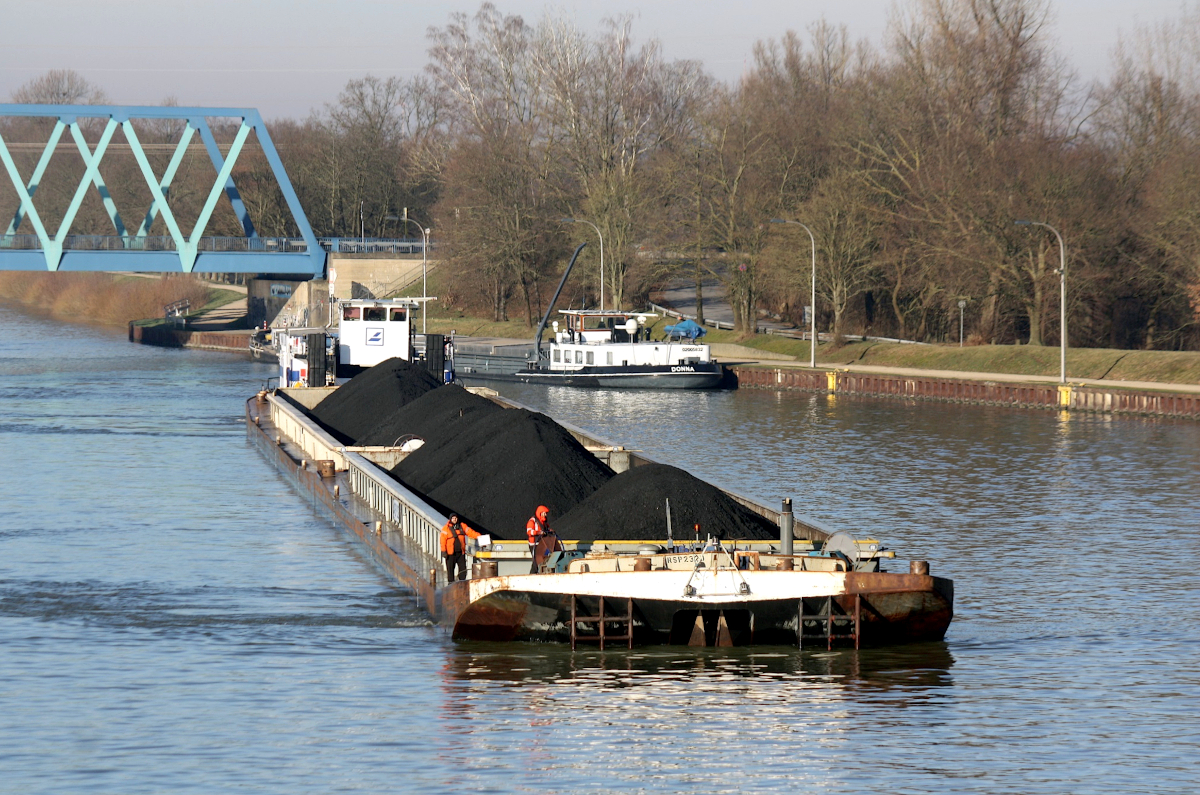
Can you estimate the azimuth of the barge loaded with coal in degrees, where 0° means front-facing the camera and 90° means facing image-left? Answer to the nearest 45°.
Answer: approximately 315°

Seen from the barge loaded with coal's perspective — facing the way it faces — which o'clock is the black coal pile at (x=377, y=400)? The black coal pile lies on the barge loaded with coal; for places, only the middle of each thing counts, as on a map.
The black coal pile is roughly at 7 o'clock from the barge loaded with coal.

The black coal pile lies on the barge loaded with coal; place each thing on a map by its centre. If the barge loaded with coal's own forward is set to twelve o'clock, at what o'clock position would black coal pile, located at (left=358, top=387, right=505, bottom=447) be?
The black coal pile is roughly at 7 o'clock from the barge loaded with coal.

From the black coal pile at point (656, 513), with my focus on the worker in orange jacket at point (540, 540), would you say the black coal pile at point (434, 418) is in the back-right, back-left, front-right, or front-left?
back-right

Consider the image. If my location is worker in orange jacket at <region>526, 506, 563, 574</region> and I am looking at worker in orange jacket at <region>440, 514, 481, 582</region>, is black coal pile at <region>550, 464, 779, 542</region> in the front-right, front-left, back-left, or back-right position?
back-right
